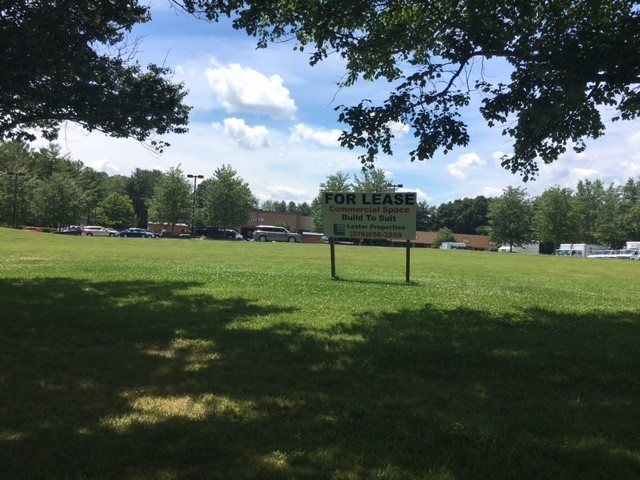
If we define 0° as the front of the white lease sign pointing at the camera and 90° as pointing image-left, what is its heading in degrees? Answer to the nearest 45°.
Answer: approximately 0°
